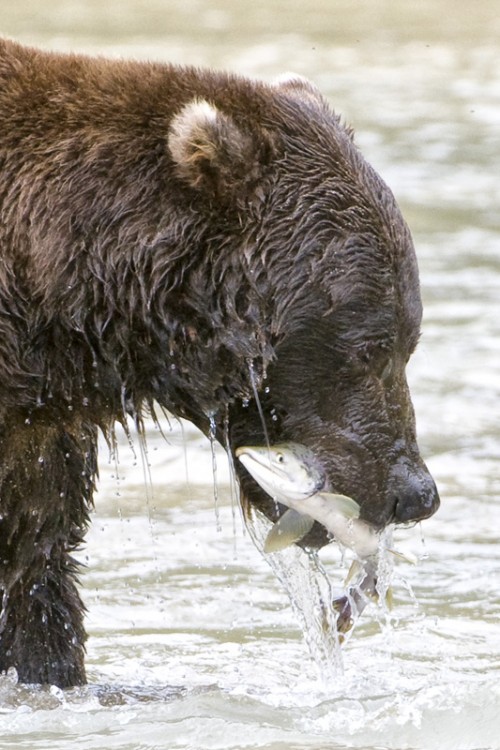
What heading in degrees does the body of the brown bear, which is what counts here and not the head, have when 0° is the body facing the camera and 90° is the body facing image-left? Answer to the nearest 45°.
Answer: approximately 270°
